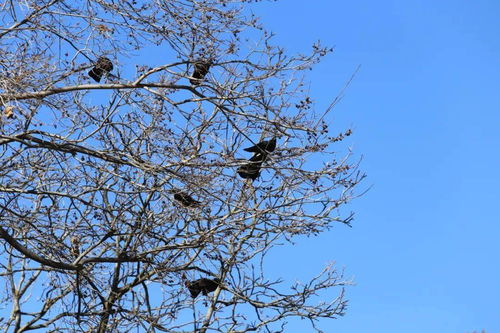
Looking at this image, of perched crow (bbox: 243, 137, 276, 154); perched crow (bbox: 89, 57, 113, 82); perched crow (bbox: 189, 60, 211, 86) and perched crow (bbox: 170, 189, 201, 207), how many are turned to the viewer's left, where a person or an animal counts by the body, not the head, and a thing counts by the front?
1

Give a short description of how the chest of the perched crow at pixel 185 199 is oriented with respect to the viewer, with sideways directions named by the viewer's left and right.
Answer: facing to the left of the viewer

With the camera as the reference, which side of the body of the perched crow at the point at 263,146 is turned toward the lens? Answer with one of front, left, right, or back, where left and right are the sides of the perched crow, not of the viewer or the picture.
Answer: right

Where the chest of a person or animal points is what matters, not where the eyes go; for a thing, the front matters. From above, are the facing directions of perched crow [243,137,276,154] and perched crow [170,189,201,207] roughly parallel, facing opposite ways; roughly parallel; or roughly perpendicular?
roughly parallel, facing opposite ways

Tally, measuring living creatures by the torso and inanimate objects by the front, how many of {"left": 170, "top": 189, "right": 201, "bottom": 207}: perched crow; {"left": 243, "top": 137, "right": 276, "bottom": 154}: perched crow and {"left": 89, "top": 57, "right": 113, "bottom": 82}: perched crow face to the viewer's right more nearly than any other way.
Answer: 2

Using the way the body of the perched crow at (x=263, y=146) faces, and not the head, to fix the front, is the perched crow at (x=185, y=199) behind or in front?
behind

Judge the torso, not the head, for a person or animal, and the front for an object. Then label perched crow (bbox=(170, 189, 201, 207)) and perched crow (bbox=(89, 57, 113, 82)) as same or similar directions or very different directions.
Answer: very different directions

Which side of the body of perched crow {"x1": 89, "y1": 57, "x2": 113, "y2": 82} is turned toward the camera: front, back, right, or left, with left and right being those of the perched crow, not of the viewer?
right
